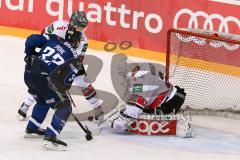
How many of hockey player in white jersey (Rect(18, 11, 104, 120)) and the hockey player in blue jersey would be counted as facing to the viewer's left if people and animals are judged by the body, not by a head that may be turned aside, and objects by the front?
0

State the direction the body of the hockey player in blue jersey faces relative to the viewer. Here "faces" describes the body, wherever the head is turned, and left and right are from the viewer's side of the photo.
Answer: facing away from the viewer and to the right of the viewer

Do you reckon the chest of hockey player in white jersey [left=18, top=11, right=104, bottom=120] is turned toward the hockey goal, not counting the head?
no

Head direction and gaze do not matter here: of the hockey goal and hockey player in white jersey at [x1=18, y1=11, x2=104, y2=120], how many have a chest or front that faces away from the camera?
0

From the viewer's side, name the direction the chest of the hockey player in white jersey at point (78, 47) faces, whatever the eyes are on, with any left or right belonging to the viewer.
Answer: facing the viewer and to the right of the viewer

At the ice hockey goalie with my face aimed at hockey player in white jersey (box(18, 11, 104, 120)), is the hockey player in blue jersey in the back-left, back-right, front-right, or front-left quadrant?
front-left

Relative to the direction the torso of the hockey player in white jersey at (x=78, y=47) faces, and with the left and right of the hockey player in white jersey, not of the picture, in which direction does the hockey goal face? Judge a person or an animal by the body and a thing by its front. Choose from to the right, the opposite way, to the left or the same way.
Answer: to the right

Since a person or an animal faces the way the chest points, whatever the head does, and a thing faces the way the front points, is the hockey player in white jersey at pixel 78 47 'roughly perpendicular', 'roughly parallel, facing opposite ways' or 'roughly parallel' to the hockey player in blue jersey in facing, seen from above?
roughly perpendicular

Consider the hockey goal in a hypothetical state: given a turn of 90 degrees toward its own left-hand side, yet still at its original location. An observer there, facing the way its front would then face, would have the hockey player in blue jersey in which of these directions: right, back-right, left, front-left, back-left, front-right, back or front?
right
